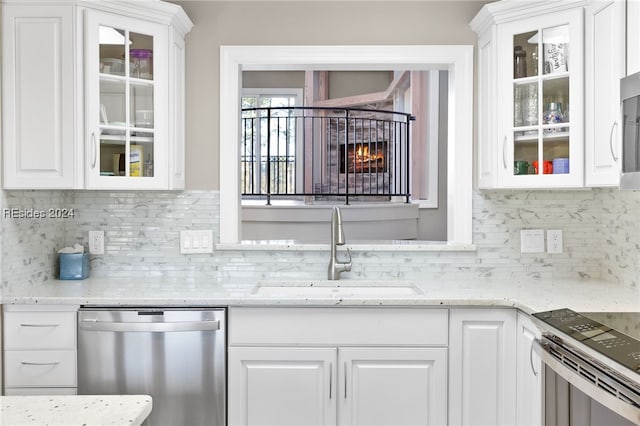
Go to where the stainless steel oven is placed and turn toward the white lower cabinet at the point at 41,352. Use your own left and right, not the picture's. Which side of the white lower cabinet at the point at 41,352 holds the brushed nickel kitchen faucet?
right

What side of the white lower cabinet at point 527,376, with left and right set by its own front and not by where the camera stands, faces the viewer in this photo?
left

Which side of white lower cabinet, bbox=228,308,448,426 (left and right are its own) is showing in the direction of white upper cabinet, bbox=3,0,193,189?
right

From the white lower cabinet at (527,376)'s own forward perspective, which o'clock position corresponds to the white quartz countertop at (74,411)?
The white quartz countertop is roughly at 10 o'clock from the white lower cabinet.

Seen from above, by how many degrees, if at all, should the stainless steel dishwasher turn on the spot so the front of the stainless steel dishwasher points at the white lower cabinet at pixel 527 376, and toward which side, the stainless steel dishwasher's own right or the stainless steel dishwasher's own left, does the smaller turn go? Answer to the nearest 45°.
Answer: approximately 45° to the stainless steel dishwasher's own left

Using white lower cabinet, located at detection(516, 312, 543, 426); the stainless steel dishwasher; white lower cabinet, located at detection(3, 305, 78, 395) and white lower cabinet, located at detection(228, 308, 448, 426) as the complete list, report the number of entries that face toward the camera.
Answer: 3
